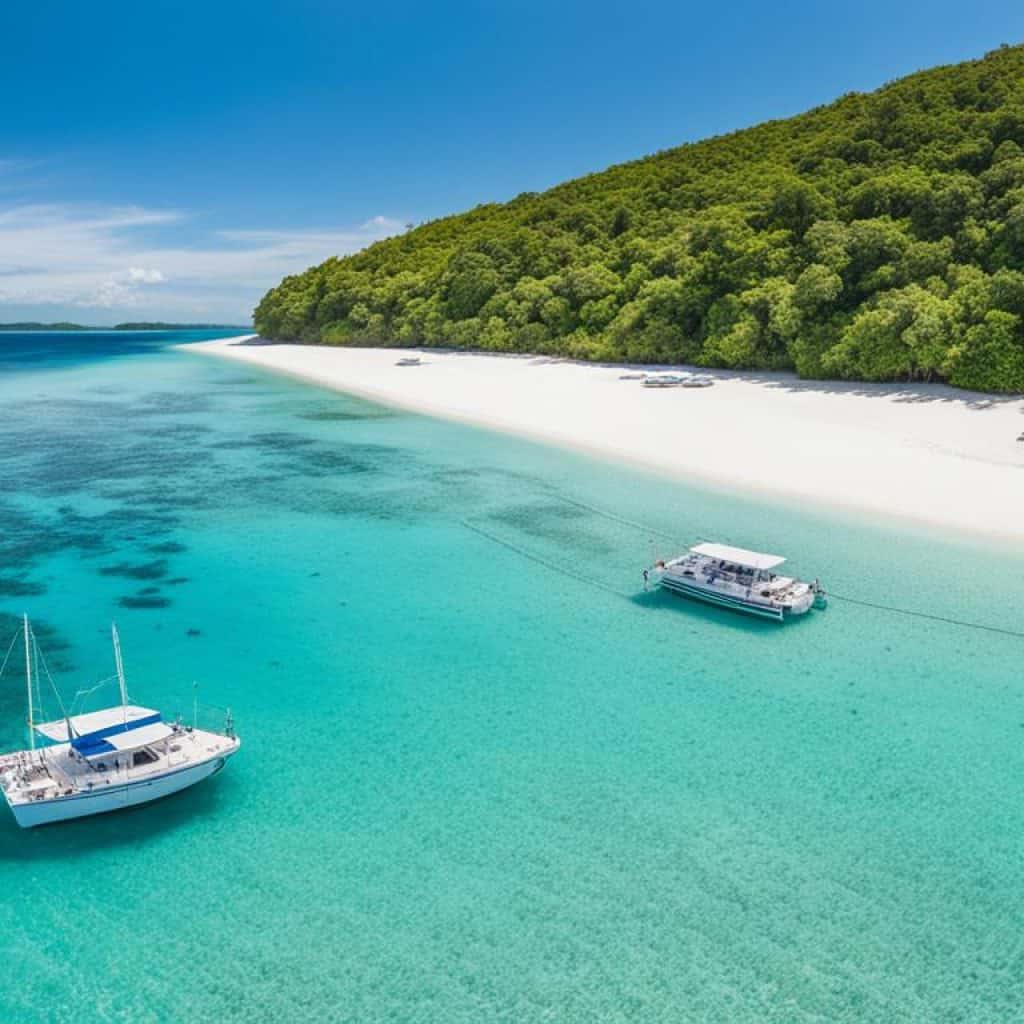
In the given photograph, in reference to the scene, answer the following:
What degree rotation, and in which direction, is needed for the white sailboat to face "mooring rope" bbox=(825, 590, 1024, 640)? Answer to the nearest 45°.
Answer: approximately 45° to its right

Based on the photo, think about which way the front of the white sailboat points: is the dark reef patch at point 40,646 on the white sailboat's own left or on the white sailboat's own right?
on the white sailboat's own left

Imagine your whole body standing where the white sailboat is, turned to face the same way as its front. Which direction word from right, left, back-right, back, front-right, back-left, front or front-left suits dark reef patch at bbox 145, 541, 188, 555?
front-left

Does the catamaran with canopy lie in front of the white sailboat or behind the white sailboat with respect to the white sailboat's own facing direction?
in front

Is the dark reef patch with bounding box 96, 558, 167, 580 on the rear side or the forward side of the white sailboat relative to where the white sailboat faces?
on the forward side

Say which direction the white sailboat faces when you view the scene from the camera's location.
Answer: facing away from the viewer and to the right of the viewer

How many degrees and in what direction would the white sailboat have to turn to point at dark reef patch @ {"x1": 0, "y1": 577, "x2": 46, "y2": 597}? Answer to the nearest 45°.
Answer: approximately 45° to its left
